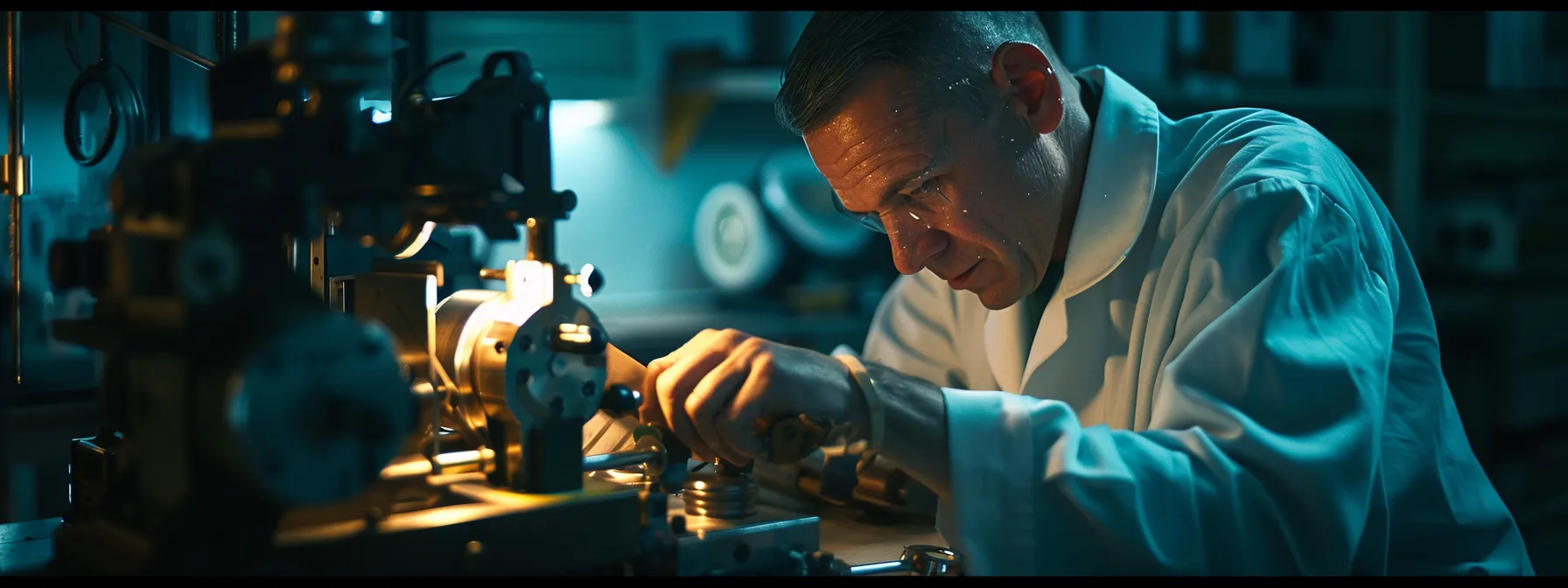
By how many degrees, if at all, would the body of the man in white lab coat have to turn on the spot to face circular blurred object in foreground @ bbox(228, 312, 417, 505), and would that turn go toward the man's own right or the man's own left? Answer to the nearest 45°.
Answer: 0° — they already face it

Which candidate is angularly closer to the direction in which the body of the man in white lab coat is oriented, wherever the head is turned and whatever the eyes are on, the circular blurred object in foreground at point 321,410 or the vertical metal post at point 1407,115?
the circular blurred object in foreground

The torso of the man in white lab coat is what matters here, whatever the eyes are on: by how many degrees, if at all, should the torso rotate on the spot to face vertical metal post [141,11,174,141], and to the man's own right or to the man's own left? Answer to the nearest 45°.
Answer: approximately 45° to the man's own right

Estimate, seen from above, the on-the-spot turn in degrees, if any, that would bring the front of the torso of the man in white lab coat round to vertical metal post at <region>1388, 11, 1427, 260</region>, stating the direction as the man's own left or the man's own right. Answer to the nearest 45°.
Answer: approximately 135° to the man's own right

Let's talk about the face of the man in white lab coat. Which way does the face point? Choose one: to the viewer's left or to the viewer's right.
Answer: to the viewer's left

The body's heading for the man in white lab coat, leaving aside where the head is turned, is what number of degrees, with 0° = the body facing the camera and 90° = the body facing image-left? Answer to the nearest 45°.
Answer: approximately 45°

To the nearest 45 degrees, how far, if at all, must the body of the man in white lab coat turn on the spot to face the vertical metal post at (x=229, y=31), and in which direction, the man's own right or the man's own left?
approximately 45° to the man's own right

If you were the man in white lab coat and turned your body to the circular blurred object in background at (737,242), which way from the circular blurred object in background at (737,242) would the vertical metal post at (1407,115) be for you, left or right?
right

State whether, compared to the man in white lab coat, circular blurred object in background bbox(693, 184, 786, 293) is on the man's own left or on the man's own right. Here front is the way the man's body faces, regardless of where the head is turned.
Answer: on the man's own right
